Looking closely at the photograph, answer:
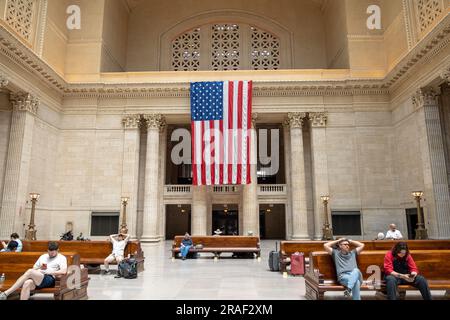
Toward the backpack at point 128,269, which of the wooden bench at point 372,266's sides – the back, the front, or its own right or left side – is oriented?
right

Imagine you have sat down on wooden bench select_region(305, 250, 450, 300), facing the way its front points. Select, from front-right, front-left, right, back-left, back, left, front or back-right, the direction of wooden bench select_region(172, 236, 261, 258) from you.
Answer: back-right

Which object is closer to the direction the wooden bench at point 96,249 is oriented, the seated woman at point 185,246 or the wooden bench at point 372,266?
the wooden bench

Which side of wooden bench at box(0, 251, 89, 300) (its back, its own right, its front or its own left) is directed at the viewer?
front

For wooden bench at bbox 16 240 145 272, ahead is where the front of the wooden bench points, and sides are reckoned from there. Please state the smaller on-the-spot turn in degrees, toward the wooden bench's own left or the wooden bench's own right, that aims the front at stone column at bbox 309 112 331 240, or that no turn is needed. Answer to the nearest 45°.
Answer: approximately 135° to the wooden bench's own left

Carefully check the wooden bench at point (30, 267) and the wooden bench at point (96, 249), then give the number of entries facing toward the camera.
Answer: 2

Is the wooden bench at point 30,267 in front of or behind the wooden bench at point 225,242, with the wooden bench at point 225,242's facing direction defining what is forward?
in front

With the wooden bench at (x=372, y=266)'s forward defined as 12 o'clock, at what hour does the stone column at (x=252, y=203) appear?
The stone column is roughly at 5 o'clock from the wooden bench.

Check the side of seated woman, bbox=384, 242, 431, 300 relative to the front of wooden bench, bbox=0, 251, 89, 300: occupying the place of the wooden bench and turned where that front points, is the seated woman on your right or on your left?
on your left

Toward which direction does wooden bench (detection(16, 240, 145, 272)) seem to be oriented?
toward the camera

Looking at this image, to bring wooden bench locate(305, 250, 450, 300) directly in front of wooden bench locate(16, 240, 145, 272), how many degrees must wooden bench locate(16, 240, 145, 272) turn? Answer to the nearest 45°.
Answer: approximately 45° to its left

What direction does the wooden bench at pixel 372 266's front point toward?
toward the camera

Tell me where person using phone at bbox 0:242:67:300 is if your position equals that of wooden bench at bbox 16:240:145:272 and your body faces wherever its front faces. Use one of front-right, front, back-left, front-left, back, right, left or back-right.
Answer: front
